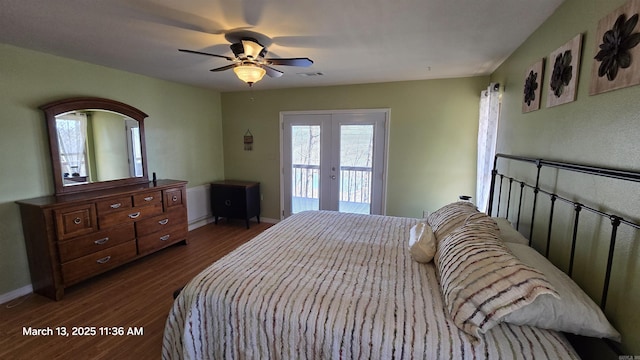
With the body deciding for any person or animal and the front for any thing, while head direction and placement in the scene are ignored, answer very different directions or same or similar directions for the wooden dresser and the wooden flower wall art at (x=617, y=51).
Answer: very different directions

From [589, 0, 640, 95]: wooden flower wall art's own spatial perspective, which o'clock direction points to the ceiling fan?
The ceiling fan is roughly at 1 o'clock from the wooden flower wall art.

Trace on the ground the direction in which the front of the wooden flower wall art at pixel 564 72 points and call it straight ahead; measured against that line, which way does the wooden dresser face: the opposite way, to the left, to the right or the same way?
the opposite way

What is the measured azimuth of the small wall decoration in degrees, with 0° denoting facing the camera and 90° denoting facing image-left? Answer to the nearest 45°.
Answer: approximately 0°

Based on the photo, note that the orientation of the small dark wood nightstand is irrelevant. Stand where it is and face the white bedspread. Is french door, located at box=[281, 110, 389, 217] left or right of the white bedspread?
left

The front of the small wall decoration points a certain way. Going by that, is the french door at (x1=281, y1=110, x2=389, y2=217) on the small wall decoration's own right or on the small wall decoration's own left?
on the small wall decoration's own left

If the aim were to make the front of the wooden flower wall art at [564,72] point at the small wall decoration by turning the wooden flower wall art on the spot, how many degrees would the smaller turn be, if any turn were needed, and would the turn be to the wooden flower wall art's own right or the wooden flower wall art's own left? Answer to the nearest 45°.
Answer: approximately 45° to the wooden flower wall art's own right

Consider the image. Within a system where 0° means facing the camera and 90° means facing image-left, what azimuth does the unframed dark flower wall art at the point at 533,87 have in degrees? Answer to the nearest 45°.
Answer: approximately 45°

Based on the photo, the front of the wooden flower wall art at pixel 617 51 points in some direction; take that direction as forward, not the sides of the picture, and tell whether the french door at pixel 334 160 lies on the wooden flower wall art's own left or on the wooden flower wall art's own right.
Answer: on the wooden flower wall art's own right

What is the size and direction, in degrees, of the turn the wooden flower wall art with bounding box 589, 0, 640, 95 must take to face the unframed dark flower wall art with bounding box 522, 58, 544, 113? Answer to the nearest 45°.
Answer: approximately 90° to its right

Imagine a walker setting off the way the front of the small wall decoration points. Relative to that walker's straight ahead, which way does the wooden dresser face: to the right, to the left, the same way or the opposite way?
to the left

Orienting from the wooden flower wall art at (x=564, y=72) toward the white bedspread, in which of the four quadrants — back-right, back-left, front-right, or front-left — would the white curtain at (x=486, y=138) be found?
back-right
